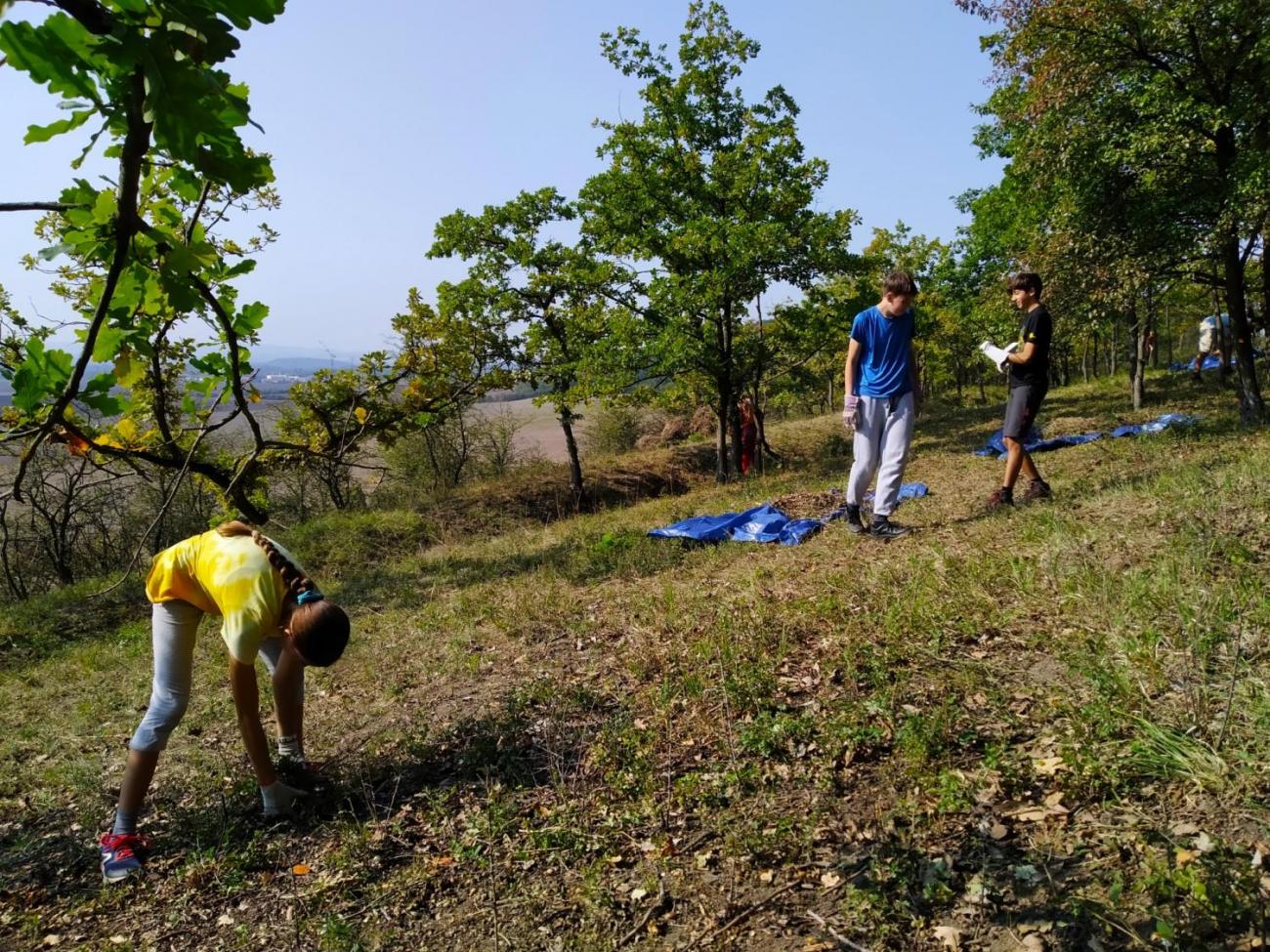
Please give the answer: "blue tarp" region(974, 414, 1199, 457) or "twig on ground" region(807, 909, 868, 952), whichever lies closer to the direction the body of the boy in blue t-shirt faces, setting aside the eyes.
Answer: the twig on ground

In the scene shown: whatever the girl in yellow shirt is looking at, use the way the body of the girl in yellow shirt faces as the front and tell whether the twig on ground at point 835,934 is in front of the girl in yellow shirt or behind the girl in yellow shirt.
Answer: in front

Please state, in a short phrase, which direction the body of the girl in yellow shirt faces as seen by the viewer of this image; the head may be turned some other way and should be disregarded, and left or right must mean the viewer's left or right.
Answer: facing the viewer and to the right of the viewer

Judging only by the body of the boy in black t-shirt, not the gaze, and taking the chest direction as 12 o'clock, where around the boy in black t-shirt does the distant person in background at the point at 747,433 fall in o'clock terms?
The distant person in background is roughly at 2 o'clock from the boy in black t-shirt.

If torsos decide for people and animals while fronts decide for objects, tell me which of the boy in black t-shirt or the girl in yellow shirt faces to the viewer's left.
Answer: the boy in black t-shirt

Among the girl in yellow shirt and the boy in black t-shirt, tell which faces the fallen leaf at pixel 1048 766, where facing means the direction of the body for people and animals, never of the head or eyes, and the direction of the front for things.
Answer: the girl in yellow shirt

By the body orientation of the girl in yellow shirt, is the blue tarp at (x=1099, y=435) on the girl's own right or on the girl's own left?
on the girl's own left

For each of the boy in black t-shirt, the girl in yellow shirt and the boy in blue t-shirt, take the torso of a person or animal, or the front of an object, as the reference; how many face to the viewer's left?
1

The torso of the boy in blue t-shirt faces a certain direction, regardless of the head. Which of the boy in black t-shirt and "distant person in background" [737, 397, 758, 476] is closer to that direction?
the boy in black t-shirt

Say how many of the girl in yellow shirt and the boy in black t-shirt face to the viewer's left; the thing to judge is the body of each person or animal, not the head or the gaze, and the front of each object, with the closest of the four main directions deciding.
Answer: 1

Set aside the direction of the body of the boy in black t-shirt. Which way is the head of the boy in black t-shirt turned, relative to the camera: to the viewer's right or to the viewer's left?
to the viewer's left

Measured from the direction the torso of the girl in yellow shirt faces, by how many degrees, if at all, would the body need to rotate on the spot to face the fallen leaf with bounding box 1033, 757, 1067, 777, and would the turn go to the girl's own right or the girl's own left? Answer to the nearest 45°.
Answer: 0° — they already face it

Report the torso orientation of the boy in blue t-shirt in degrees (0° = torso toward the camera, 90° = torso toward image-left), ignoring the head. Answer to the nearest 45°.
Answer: approximately 315°

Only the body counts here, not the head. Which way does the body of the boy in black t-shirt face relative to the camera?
to the viewer's left

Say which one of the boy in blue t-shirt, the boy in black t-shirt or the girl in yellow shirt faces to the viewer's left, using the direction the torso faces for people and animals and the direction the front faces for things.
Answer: the boy in black t-shirt
